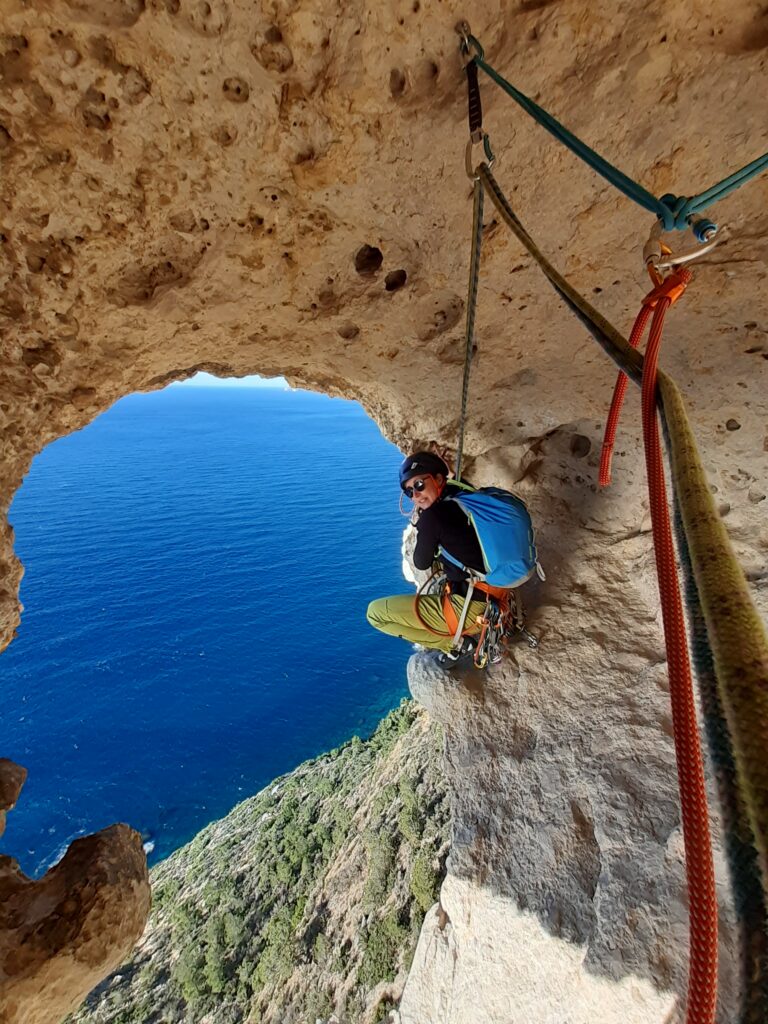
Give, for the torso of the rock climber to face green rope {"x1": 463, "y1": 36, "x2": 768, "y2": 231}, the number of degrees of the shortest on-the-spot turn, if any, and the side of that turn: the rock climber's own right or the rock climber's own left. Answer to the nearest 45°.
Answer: approximately 90° to the rock climber's own left

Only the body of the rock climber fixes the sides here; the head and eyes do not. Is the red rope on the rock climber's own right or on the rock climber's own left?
on the rock climber's own left

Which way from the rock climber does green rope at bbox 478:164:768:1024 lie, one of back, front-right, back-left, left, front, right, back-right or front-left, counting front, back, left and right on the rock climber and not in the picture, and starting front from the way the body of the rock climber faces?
left

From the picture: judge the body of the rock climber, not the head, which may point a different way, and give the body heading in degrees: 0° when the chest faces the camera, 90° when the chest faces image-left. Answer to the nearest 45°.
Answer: approximately 90°

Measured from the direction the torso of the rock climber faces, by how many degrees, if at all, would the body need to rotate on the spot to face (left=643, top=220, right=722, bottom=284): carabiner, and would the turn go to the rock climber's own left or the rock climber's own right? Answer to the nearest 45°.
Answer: approximately 90° to the rock climber's own left

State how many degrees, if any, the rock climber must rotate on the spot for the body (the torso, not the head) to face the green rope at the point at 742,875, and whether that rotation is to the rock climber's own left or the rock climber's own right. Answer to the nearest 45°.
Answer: approximately 90° to the rock climber's own left
